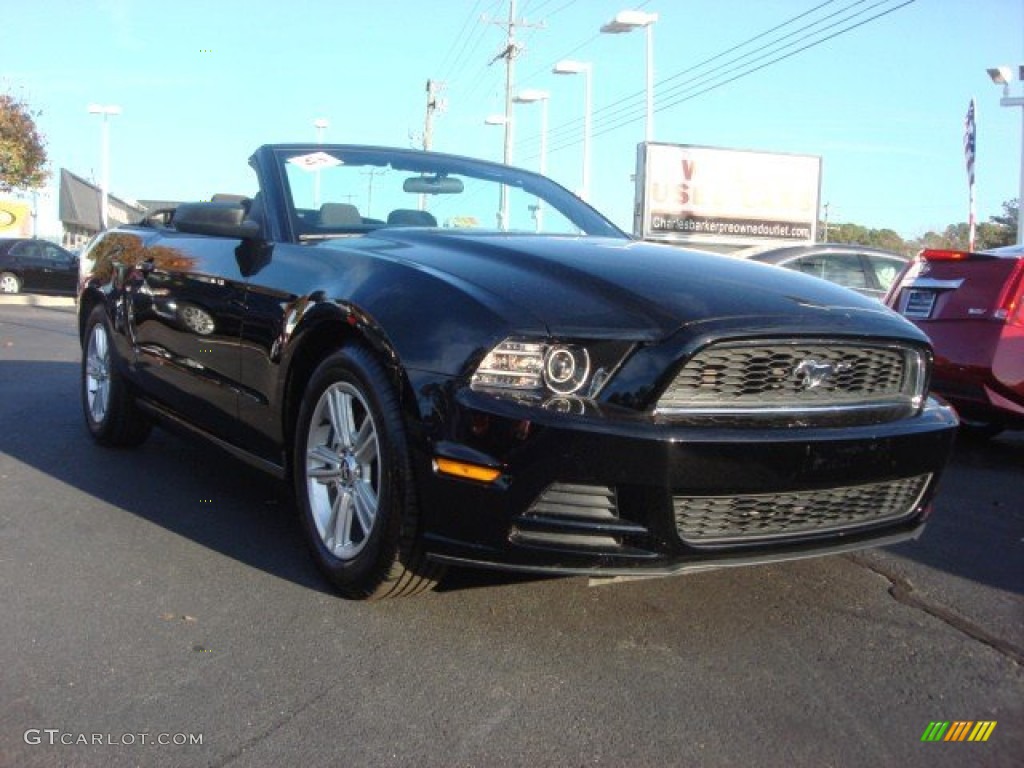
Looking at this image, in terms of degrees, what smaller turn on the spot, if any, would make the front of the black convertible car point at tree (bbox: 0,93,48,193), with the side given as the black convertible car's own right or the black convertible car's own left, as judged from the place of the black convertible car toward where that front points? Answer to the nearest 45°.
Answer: approximately 180°

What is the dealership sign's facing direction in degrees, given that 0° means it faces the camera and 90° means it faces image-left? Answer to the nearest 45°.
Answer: approximately 315°

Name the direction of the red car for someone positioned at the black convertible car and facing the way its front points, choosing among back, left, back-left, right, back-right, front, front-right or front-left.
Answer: left

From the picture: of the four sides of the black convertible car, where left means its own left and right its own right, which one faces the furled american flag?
left

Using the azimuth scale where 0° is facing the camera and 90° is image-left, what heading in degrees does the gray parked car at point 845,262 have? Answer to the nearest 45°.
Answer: approximately 90°

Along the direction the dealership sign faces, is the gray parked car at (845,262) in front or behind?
in front
